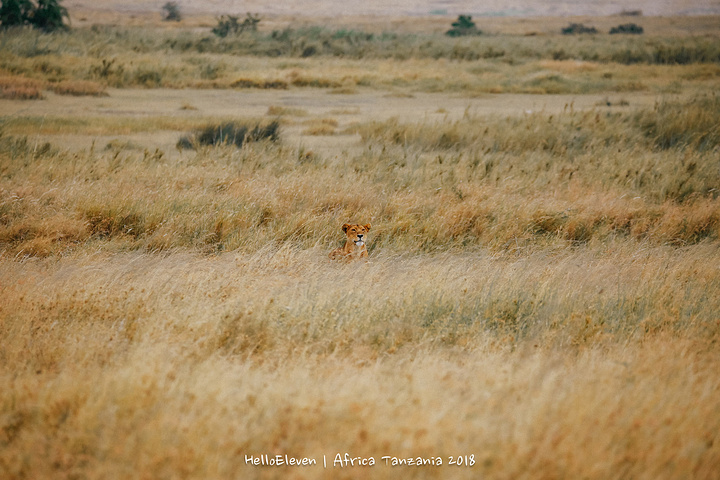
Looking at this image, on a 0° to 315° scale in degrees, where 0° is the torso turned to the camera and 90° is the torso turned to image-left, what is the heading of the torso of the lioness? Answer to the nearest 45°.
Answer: approximately 315°

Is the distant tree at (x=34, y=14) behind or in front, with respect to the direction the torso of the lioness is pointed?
behind

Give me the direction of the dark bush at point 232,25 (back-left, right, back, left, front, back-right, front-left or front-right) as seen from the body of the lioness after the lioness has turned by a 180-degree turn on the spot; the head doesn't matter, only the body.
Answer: front-right
